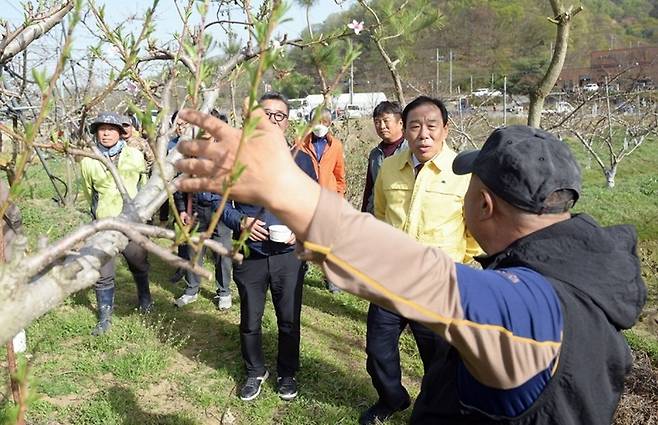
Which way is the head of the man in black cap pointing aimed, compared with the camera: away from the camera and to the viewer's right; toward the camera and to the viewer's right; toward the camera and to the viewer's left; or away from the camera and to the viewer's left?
away from the camera and to the viewer's left

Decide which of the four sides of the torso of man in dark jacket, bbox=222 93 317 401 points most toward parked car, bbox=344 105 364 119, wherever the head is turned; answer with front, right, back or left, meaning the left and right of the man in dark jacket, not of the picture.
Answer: back

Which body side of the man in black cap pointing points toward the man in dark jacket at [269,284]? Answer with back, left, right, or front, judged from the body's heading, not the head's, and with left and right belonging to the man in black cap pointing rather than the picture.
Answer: front

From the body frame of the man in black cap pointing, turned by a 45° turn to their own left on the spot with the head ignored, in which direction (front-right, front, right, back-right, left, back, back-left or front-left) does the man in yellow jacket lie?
right

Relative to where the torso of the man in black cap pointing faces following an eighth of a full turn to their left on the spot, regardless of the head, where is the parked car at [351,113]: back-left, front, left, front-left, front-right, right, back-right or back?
right

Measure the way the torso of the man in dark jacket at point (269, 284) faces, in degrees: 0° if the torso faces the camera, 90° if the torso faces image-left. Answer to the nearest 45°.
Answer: approximately 0°

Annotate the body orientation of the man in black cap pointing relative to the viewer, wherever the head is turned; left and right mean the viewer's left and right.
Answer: facing away from the viewer and to the left of the viewer

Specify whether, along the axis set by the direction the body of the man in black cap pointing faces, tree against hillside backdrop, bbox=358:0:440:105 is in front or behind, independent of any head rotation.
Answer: in front

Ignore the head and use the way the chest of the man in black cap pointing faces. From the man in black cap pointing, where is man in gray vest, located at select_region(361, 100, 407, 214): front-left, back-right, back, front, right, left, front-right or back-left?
front-right

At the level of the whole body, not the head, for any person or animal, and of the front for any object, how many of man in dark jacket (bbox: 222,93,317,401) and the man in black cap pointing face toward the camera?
1

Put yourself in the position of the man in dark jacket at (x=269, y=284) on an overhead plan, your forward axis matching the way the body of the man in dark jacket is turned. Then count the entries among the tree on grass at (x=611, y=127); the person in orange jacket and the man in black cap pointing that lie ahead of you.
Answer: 1

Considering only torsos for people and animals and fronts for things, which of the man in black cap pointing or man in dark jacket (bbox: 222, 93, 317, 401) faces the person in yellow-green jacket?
the man in black cap pointing

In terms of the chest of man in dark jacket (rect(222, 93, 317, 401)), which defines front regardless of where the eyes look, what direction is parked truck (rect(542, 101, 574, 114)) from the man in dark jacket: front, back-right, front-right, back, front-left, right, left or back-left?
back-left
